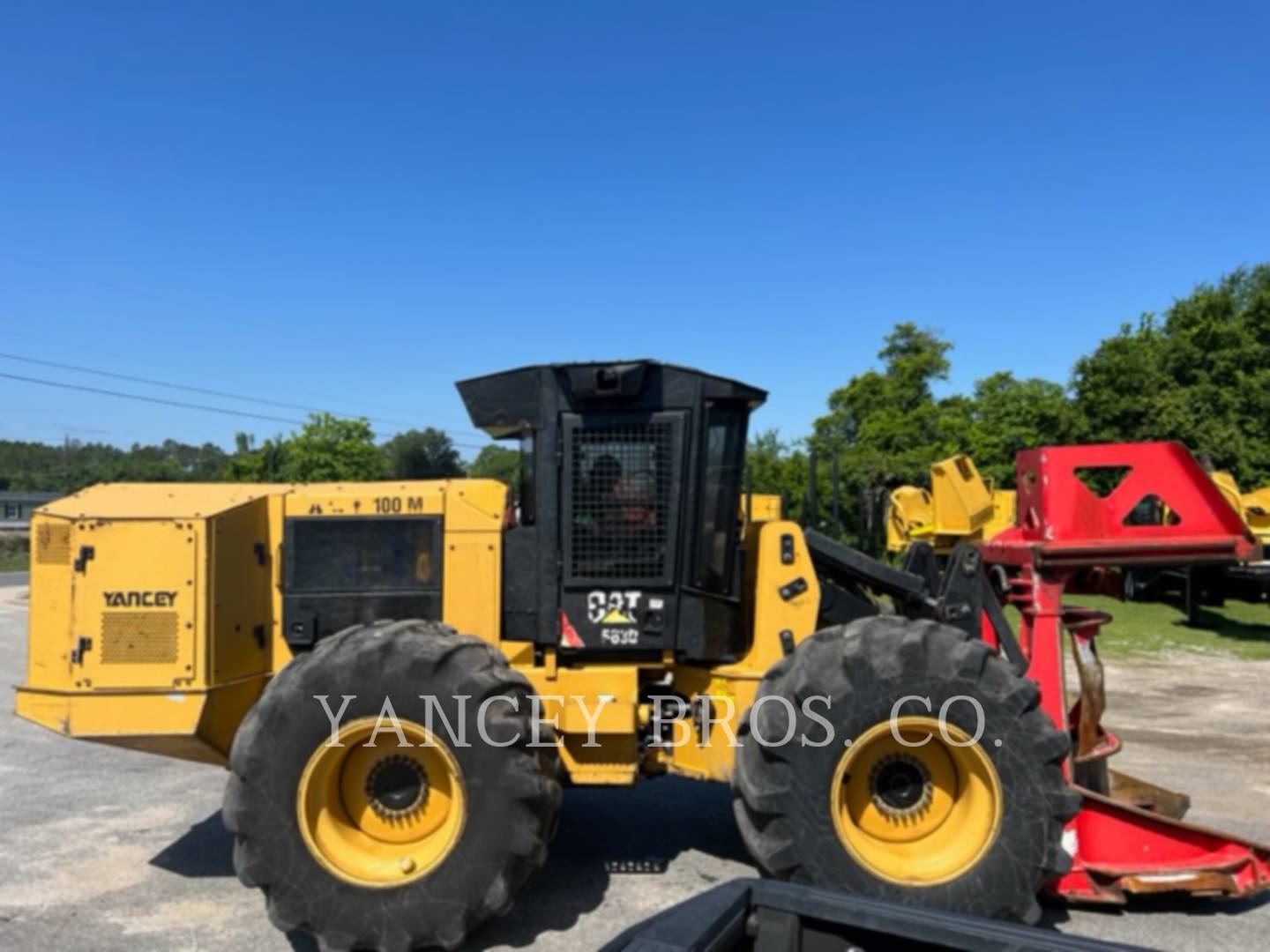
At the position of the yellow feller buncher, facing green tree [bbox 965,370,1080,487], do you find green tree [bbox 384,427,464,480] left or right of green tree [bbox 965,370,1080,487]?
left

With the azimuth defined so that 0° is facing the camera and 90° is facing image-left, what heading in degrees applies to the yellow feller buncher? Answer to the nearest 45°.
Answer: approximately 270°

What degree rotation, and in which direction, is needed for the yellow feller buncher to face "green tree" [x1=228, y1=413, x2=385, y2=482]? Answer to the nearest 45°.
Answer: approximately 90° to its left

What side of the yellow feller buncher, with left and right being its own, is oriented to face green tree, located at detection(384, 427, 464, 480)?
left

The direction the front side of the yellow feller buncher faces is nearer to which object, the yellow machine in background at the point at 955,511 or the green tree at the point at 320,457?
the yellow machine in background

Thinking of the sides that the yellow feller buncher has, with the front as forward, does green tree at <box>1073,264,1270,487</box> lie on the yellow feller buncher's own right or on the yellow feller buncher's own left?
on the yellow feller buncher's own left

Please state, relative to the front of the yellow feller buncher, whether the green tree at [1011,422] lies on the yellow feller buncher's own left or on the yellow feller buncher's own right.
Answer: on the yellow feller buncher's own left
